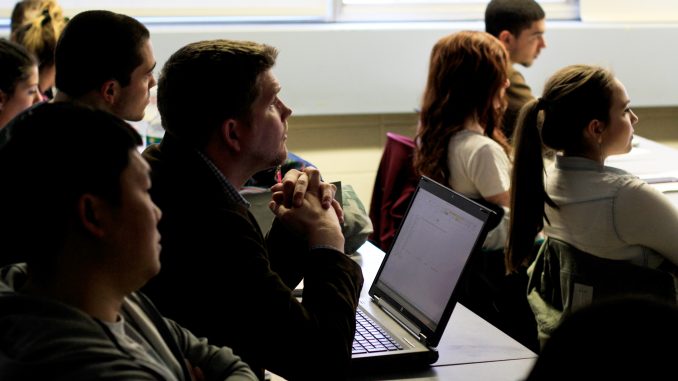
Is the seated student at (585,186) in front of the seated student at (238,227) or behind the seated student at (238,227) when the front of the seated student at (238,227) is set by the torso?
in front

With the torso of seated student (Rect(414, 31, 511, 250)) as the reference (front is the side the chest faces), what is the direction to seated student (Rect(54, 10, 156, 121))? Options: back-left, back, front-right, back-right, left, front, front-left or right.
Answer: back

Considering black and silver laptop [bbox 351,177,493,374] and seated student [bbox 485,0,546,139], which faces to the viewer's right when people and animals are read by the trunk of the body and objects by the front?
the seated student

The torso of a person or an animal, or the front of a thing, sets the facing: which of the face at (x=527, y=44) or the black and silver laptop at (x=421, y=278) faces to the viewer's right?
the face

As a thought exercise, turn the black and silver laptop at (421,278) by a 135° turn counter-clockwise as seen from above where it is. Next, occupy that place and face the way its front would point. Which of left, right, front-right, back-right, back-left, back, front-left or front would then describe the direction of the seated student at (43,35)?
back-left

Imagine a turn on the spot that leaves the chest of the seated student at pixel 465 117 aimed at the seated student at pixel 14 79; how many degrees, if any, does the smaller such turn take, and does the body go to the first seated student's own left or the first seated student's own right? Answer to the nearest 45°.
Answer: approximately 180°

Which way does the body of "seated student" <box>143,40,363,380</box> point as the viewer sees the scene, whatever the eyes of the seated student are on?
to the viewer's right

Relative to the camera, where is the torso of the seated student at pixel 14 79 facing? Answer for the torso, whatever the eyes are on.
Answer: to the viewer's right

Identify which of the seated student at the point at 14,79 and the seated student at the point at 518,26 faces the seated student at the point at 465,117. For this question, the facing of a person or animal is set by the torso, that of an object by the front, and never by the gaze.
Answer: the seated student at the point at 14,79

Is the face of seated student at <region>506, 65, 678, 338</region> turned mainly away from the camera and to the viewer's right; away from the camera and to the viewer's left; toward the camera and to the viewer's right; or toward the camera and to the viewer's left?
away from the camera and to the viewer's right

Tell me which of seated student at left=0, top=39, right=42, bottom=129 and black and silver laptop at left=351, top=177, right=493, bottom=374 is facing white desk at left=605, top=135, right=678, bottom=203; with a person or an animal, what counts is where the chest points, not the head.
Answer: the seated student

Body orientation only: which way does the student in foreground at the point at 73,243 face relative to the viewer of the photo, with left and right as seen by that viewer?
facing to the right of the viewer

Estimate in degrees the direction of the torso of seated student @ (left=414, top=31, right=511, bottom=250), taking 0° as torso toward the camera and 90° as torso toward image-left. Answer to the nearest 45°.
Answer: approximately 225°

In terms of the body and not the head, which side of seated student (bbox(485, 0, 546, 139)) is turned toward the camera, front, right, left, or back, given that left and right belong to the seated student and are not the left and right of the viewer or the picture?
right
